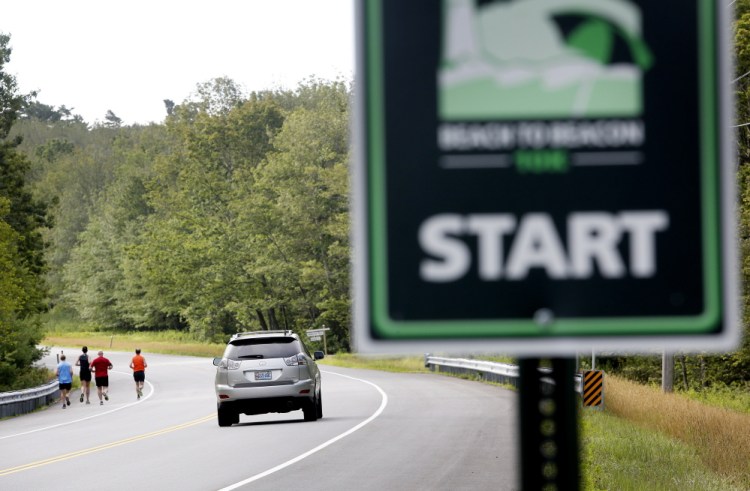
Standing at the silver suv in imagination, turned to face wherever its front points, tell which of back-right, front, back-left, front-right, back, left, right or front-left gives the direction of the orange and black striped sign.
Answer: right

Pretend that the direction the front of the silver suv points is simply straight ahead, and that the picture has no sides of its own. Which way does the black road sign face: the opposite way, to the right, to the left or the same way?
the opposite way

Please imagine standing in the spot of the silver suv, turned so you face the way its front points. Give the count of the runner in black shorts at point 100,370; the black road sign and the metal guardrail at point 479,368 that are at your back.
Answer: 1

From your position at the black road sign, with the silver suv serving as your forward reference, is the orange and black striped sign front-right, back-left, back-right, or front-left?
front-right

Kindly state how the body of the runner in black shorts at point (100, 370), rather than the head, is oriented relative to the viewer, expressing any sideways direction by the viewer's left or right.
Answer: facing away from the viewer

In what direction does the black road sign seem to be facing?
toward the camera

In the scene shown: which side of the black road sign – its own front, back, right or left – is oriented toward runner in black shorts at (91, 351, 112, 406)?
back

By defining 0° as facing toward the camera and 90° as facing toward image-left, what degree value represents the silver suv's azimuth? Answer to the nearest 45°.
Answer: approximately 180°

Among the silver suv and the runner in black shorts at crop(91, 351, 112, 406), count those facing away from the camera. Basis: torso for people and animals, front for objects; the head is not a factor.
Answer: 2

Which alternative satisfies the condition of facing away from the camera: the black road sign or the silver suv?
the silver suv

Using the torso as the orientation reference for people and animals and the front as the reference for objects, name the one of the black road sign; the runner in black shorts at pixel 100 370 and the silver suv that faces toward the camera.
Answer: the black road sign

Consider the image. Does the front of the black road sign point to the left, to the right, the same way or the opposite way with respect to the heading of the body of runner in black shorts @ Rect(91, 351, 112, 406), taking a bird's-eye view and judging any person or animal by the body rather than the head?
the opposite way

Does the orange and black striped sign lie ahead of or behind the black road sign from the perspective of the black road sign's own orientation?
behind

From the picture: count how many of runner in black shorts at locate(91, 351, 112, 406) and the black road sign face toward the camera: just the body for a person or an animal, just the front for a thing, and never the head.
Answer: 1

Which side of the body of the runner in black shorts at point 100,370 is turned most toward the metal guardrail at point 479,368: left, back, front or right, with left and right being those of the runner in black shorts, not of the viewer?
right

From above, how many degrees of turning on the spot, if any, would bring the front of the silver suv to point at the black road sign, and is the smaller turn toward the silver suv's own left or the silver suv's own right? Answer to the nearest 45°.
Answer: approximately 180°
